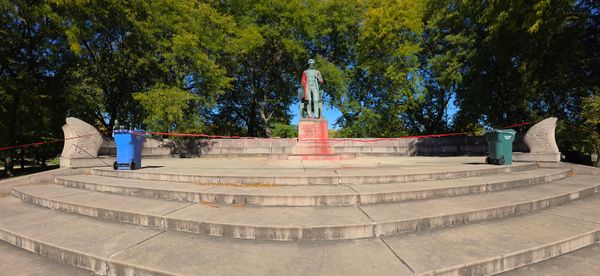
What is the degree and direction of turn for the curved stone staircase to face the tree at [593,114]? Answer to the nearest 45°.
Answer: approximately 135° to its left

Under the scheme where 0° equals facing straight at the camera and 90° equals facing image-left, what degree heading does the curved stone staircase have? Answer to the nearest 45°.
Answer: approximately 0°

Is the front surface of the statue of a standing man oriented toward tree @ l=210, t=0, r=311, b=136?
no

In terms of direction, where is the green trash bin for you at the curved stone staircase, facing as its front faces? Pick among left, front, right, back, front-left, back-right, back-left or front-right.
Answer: back-left

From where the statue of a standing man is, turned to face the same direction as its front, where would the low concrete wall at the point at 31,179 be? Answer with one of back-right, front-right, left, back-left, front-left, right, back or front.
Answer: front-right

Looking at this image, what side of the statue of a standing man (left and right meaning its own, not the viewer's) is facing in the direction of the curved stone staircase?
front

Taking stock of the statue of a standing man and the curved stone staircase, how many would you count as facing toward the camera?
2

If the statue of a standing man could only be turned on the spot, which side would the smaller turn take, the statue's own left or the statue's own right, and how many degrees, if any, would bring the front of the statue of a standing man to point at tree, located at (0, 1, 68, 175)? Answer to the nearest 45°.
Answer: approximately 90° to the statue's own right

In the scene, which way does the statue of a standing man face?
toward the camera

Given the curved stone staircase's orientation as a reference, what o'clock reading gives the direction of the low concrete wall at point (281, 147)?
The low concrete wall is roughly at 6 o'clock from the curved stone staircase.

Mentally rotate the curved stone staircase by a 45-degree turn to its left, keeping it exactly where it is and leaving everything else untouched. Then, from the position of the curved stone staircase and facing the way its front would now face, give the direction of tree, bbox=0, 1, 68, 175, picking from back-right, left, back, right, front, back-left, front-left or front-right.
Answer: back

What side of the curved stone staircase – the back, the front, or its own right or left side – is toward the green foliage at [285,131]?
back

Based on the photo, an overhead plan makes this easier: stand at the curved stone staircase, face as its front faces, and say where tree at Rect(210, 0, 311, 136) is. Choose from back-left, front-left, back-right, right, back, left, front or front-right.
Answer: back

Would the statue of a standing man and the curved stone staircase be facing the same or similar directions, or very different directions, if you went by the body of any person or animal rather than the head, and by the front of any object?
same or similar directions

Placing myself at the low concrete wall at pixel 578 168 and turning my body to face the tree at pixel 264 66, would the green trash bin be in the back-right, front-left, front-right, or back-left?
front-left

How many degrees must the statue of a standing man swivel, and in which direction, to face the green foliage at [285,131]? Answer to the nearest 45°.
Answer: approximately 180°

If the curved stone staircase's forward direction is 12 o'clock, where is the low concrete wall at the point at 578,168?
The low concrete wall is roughly at 8 o'clock from the curved stone staircase.

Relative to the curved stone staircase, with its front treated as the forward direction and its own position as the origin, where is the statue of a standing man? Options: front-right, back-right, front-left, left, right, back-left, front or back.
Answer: back

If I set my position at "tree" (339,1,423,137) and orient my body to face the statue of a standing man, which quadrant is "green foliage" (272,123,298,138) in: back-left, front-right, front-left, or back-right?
front-right

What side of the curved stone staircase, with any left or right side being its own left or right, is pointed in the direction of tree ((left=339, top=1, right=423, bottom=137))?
back
